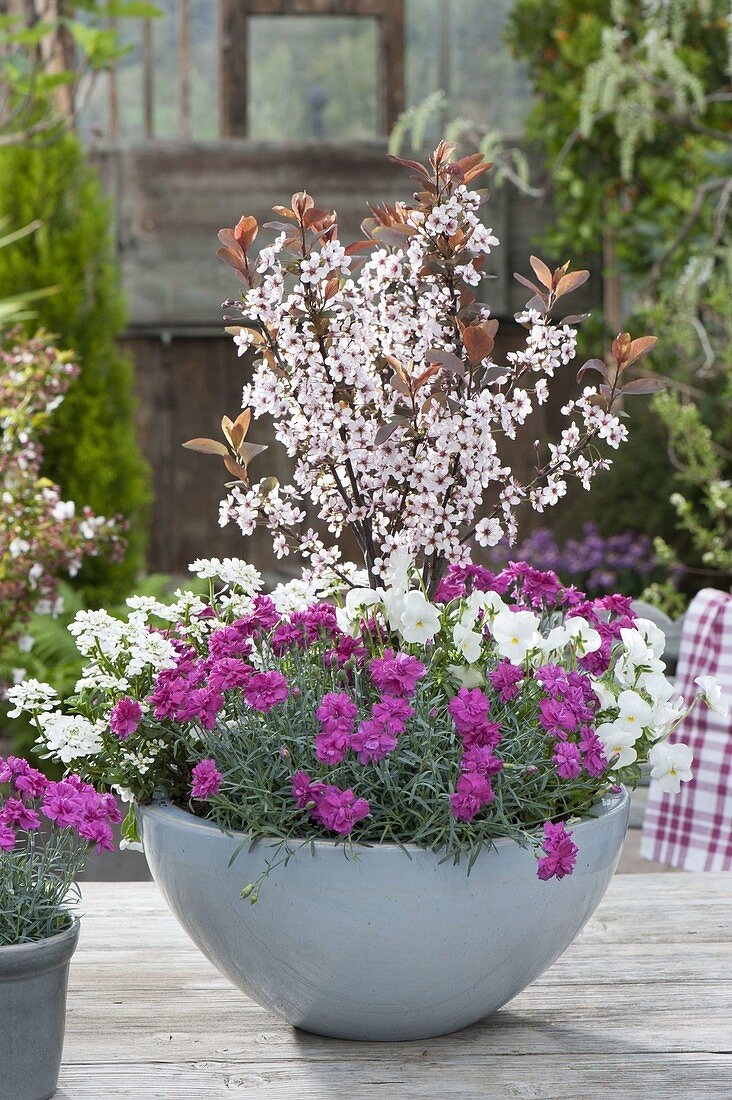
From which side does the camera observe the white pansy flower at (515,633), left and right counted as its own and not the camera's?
front

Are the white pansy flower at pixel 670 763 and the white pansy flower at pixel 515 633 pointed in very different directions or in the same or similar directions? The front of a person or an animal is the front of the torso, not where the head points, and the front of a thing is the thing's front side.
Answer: same or similar directions

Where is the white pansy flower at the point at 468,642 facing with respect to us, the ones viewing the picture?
facing the viewer and to the left of the viewer

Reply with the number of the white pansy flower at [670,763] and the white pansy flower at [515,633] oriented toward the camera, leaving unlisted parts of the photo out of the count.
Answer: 2

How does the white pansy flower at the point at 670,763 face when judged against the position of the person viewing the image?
facing the viewer
